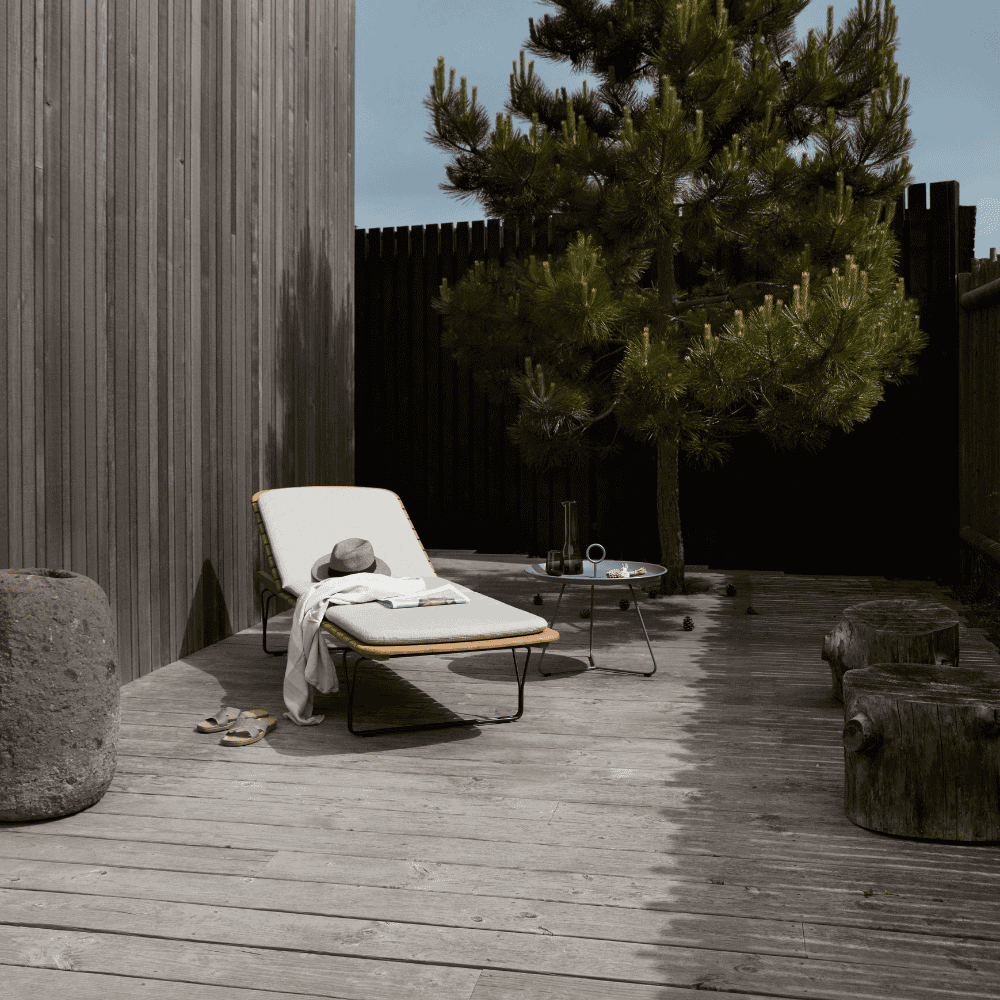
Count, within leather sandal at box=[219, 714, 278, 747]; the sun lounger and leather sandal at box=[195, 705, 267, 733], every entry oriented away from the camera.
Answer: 0

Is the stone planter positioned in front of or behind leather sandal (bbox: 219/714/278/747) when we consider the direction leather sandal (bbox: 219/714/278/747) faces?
in front

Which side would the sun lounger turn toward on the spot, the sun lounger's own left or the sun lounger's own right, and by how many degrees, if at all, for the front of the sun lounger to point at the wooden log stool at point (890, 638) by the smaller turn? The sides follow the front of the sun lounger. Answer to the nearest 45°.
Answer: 0° — it already faces it

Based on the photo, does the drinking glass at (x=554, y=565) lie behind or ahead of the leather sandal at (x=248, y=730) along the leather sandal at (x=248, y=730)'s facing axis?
behind

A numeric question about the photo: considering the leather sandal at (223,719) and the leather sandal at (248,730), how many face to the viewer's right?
0

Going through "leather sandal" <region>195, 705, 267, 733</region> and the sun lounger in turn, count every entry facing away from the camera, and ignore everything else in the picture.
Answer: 0

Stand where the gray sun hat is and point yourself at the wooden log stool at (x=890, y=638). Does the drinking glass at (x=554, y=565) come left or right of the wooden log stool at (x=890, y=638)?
left

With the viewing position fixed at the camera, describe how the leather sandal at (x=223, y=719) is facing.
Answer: facing the viewer and to the left of the viewer

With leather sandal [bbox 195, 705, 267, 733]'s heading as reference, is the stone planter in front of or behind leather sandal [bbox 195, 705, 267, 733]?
in front

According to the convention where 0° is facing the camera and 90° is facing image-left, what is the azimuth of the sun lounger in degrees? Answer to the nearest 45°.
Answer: approximately 315°
